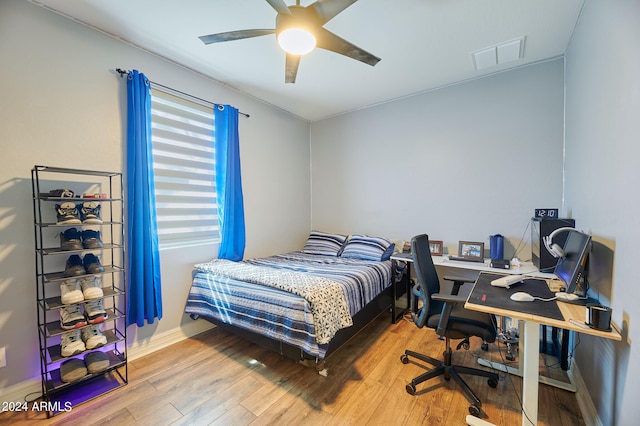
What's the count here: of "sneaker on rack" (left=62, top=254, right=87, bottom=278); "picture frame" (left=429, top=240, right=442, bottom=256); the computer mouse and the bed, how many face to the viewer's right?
1

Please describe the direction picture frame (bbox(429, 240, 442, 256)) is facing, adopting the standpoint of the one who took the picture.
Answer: facing the viewer

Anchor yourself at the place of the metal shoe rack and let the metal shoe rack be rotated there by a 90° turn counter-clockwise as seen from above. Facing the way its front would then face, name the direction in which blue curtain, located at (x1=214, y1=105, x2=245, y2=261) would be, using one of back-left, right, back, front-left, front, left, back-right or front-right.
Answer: front-right

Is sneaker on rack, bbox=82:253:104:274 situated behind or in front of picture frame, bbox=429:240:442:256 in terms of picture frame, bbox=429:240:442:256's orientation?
in front

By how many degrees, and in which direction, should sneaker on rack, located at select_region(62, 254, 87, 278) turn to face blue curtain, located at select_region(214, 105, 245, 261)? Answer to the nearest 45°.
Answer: approximately 90° to its left

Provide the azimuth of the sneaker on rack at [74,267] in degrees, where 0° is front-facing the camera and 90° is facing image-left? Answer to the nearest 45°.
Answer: approximately 0°

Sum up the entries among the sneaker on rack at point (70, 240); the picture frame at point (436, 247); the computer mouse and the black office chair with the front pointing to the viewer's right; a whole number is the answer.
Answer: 2

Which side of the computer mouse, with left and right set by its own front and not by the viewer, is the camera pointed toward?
right

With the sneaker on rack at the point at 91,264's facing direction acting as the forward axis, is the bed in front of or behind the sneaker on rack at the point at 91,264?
in front

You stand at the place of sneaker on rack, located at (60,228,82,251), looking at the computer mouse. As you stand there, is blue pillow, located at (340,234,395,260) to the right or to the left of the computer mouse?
left

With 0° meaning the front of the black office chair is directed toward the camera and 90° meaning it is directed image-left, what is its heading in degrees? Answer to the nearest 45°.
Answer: approximately 270°

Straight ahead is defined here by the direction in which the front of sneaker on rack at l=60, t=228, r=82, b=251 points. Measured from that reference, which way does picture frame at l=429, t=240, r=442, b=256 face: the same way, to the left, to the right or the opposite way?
to the right

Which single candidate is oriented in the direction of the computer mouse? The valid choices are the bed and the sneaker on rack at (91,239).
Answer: the sneaker on rack

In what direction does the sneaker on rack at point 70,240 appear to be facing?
toward the camera

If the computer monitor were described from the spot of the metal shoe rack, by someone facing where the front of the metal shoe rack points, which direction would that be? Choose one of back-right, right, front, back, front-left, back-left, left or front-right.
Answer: front

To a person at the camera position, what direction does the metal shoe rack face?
facing the viewer and to the right of the viewer
